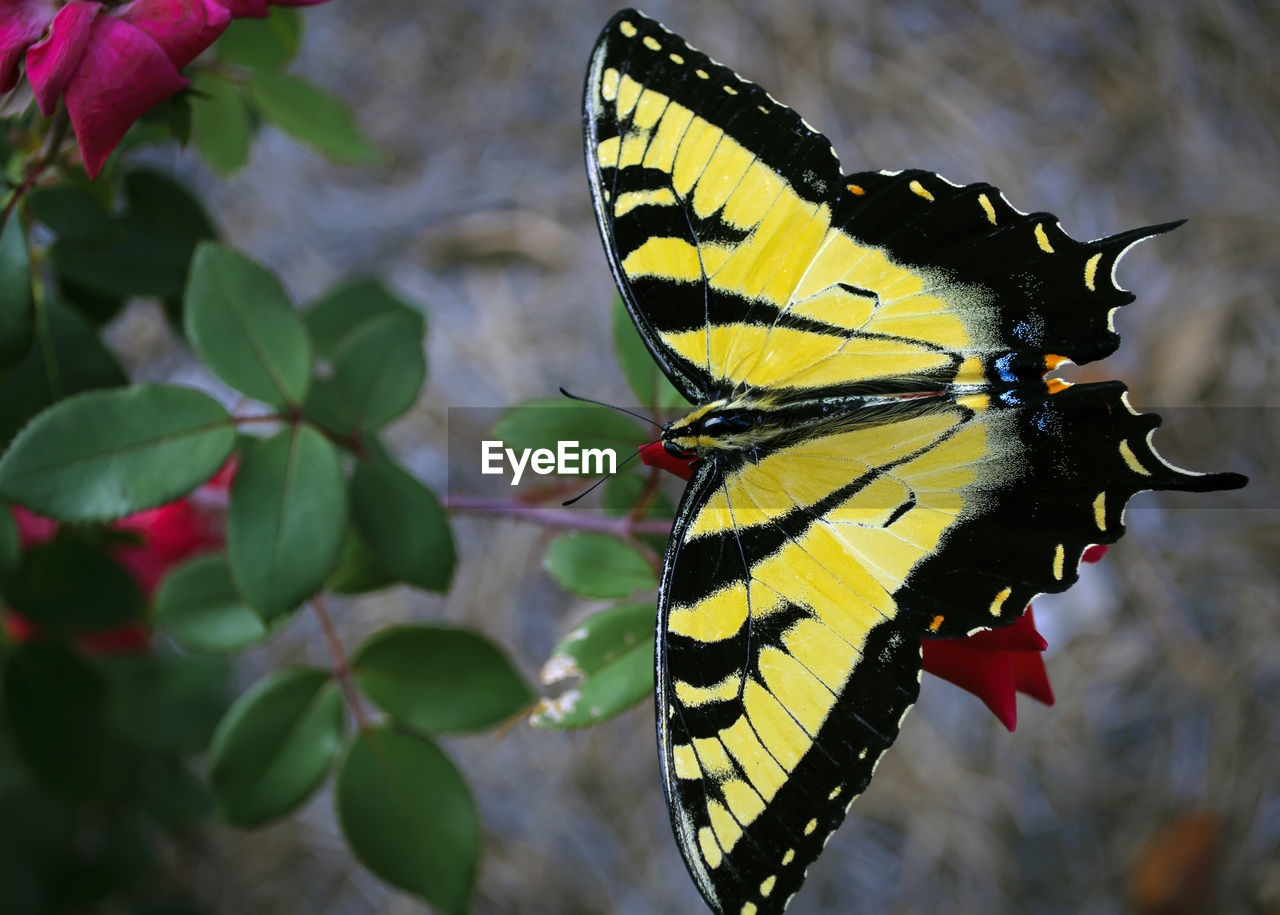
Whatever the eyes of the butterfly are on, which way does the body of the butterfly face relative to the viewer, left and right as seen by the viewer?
facing to the left of the viewer
